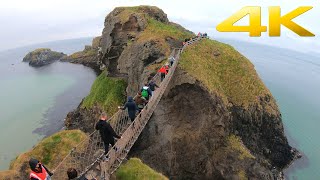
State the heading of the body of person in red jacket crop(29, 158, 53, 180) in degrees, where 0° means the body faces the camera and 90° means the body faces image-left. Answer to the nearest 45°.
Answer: approximately 315°

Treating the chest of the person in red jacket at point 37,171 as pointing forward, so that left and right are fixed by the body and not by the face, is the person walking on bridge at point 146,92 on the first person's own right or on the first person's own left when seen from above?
on the first person's own left

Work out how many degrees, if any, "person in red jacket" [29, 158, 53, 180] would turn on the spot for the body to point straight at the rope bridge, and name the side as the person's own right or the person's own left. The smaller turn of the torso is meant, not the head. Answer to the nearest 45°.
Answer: approximately 90° to the person's own left

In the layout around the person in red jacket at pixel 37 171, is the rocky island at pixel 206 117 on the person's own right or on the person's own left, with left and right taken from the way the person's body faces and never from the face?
on the person's own left
